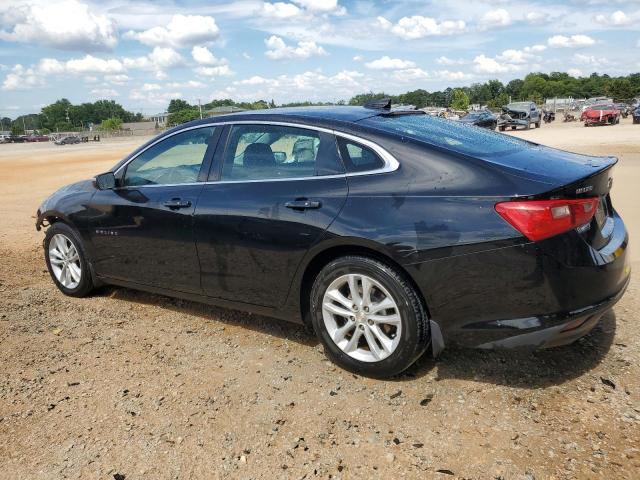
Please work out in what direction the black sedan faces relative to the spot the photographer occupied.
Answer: facing away from the viewer and to the left of the viewer

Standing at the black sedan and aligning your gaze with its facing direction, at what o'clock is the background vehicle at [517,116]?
The background vehicle is roughly at 2 o'clock from the black sedan.

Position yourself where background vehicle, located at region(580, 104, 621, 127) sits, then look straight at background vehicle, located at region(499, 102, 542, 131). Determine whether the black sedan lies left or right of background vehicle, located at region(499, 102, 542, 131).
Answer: left

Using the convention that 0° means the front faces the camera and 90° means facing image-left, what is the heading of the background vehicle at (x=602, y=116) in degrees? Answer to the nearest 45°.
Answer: approximately 45°

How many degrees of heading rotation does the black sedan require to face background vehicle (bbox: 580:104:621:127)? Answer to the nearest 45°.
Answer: approximately 90° to its right

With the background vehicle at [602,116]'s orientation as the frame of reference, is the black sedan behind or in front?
in front
